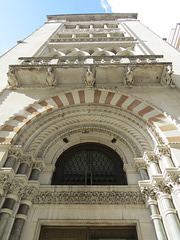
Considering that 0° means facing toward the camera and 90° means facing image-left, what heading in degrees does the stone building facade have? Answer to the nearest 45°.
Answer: approximately 0°
